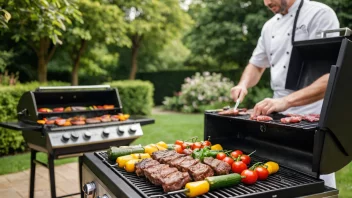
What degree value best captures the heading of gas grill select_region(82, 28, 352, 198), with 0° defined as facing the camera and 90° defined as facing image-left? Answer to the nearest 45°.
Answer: approximately 45°

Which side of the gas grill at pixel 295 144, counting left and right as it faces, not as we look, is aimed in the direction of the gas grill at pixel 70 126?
right

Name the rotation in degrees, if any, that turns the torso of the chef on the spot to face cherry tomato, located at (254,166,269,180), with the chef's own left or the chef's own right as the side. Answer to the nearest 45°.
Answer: approximately 45° to the chef's own left

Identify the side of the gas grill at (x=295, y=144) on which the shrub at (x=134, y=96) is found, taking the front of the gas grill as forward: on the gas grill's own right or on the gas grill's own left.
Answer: on the gas grill's own right

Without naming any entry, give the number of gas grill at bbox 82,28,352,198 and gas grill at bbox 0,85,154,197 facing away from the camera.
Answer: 0

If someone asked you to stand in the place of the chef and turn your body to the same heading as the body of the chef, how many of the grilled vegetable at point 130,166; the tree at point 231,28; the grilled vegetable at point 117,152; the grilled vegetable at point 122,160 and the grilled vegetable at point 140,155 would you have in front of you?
4

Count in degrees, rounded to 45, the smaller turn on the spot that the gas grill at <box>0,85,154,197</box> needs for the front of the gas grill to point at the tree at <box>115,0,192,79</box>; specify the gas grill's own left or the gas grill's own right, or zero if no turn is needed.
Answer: approximately 135° to the gas grill's own left

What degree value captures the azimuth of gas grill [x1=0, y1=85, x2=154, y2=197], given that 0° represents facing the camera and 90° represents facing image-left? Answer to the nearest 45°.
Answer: approximately 315°

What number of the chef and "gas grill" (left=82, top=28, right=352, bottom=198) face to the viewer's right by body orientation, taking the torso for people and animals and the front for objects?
0
